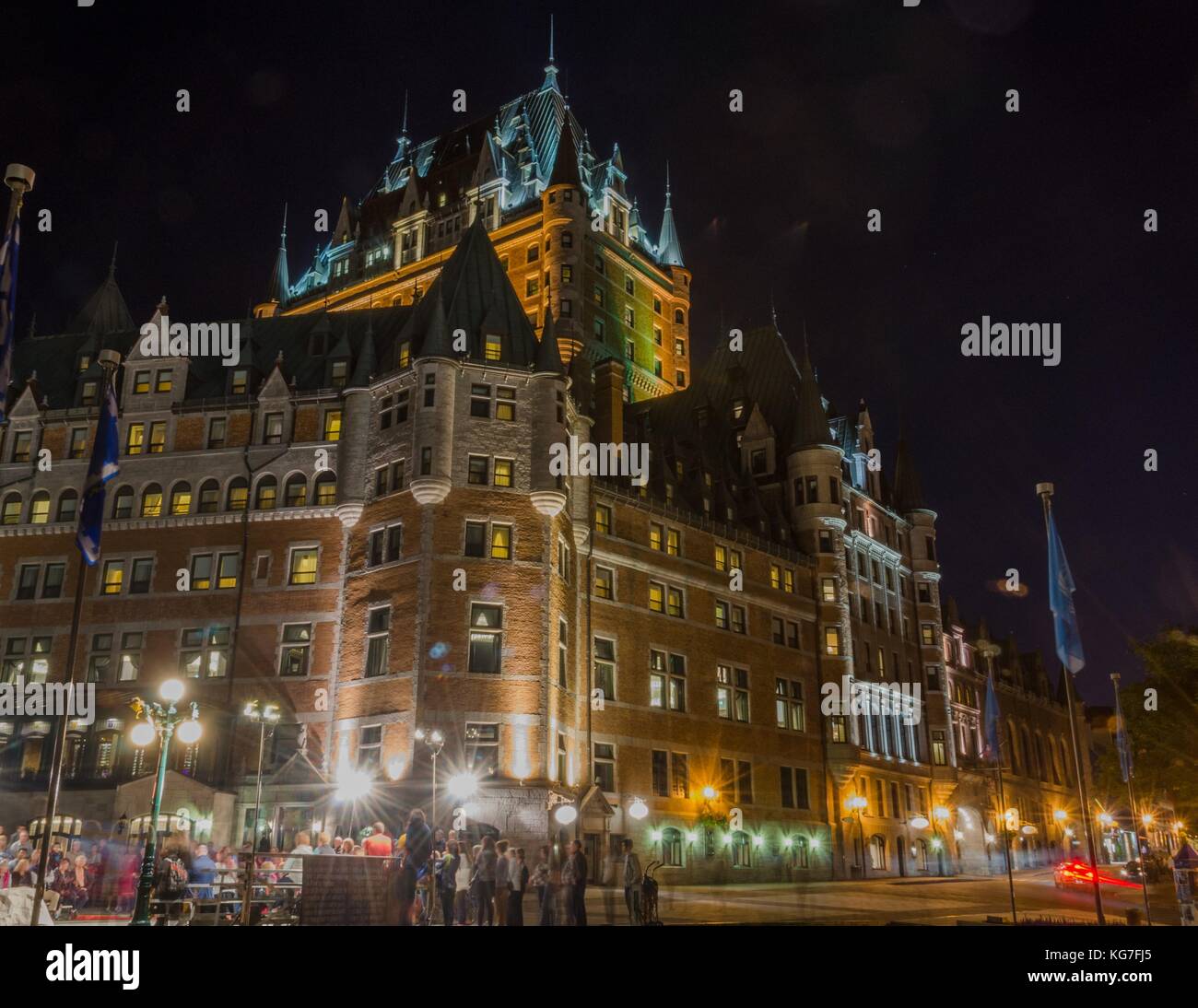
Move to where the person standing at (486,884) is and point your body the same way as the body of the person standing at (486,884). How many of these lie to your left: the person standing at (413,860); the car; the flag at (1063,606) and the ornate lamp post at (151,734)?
2

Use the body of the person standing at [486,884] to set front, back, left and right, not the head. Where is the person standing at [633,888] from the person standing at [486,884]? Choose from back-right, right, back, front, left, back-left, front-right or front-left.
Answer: front-right

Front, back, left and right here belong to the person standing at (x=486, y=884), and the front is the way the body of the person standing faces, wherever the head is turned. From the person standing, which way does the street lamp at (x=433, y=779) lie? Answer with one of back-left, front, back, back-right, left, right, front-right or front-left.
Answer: front

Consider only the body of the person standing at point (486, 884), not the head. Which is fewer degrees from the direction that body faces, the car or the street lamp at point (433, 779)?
the street lamp

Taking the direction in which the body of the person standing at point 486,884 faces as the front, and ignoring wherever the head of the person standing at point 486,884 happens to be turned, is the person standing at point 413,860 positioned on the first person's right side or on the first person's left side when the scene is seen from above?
on the first person's left side

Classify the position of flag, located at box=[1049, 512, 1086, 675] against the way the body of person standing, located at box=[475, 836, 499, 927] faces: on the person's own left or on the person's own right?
on the person's own right

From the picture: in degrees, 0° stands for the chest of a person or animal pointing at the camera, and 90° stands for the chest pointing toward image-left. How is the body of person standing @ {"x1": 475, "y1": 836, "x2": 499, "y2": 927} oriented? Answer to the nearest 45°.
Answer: approximately 180°

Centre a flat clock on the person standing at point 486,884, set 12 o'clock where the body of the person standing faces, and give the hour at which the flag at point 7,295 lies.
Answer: The flag is roughly at 8 o'clock from the person standing.

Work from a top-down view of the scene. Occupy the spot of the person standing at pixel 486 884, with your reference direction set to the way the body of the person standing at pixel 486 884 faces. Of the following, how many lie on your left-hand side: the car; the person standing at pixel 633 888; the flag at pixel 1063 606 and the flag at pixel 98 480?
1

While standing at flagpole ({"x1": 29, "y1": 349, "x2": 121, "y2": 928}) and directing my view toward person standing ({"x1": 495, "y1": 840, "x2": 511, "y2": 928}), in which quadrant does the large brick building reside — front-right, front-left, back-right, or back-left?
front-left

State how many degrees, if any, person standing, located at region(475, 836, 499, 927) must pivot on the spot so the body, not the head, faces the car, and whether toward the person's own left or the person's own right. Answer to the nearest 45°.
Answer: approximately 45° to the person's own right

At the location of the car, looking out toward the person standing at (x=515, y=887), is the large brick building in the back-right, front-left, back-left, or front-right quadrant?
front-right

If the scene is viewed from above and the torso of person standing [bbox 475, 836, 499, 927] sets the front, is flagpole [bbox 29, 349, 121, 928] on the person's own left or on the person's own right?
on the person's own left
